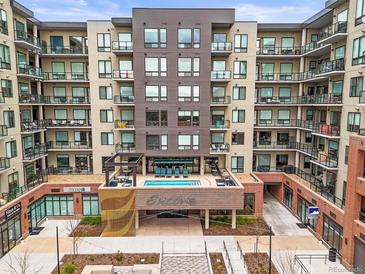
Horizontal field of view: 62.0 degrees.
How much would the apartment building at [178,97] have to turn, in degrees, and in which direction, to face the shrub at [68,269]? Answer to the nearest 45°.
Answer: approximately 45° to its right

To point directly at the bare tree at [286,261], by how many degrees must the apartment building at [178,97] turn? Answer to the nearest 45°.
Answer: approximately 45° to its left

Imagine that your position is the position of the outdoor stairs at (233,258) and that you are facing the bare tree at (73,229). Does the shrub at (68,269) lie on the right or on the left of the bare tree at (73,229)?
left

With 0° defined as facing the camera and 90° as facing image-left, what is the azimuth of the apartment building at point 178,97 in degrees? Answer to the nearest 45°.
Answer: approximately 0°

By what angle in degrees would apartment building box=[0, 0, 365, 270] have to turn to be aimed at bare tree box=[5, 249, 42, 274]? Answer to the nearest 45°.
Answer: approximately 45° to its right
